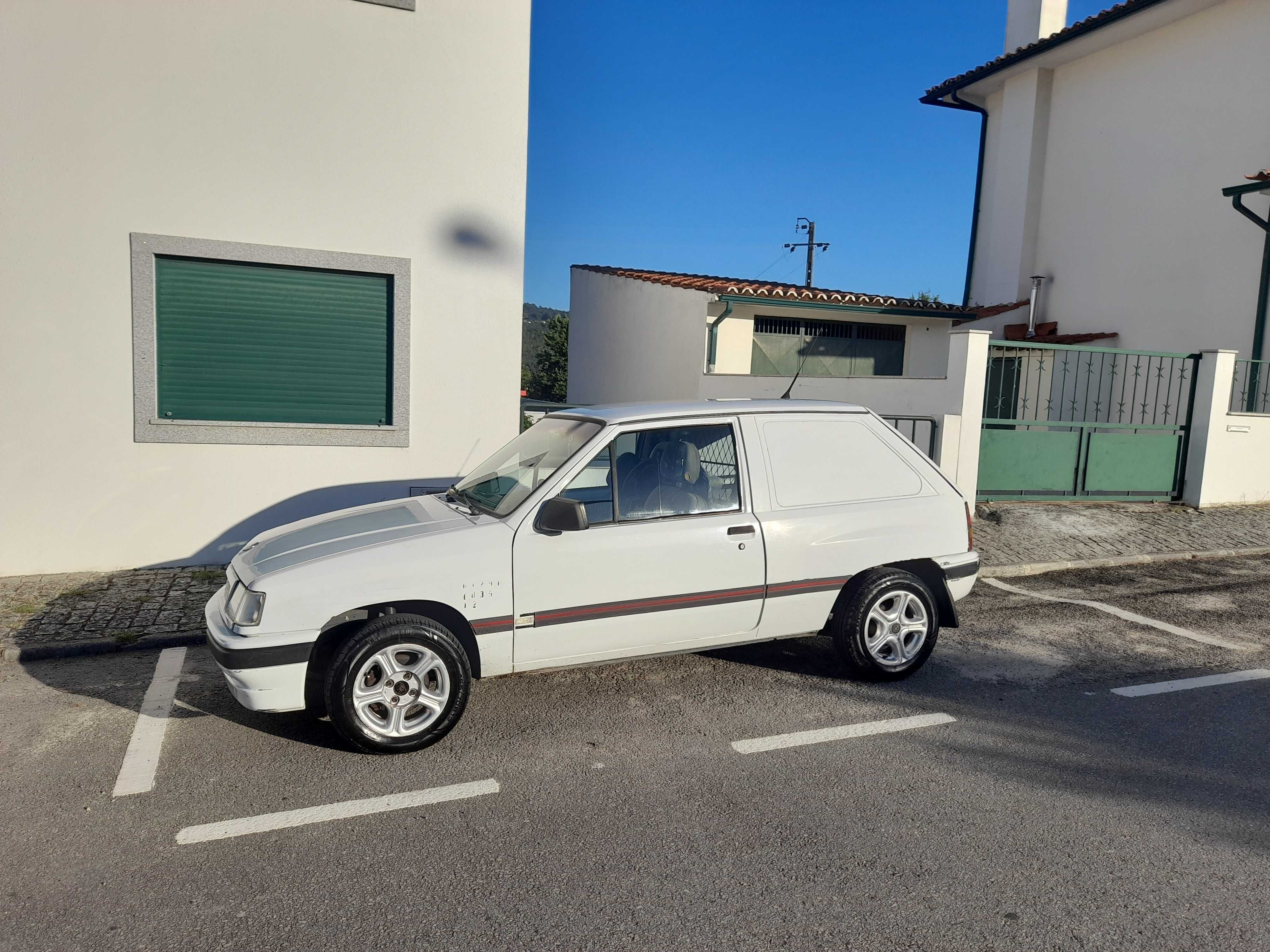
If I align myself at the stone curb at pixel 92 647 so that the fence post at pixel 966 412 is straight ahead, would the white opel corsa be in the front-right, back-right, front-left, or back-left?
front-right

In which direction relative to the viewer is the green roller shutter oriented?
toward the camera

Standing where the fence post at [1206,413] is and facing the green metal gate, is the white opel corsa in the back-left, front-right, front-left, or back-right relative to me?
front-left

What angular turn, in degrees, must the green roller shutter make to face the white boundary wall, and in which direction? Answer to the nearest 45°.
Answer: approximately 90° to its left

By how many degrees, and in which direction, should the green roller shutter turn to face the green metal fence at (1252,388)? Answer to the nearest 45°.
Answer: approximately 90° to its left

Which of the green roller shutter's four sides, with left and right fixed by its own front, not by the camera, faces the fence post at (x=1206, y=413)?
left

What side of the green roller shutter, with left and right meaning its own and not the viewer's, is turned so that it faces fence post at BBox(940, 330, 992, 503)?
left

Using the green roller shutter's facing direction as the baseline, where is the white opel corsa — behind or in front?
in front

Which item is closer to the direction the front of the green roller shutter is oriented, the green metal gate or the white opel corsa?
the white opel corsa
